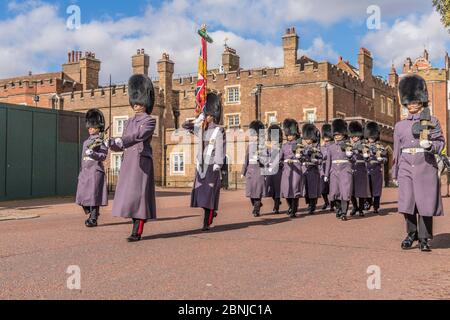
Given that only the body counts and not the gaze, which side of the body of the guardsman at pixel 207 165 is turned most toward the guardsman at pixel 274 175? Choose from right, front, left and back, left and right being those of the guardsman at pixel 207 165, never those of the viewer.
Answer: back

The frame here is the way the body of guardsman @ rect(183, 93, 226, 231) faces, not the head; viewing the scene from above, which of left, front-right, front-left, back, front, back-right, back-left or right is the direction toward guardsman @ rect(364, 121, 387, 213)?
back

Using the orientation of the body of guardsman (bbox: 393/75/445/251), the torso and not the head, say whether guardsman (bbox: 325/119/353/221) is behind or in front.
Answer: behind
